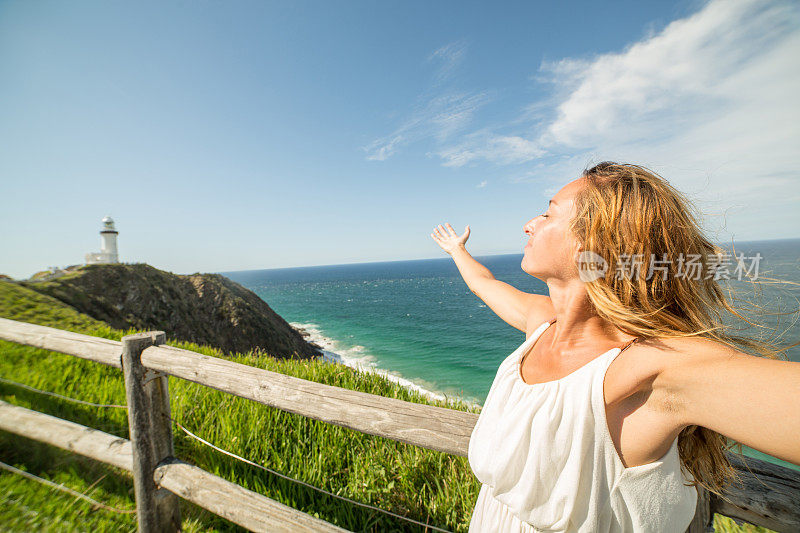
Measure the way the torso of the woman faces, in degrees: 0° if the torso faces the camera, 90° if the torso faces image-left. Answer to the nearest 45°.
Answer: approximately 45°

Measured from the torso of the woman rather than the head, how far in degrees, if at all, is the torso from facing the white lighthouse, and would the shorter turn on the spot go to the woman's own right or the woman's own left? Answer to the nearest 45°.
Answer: approximately 45° to the woman's own right
